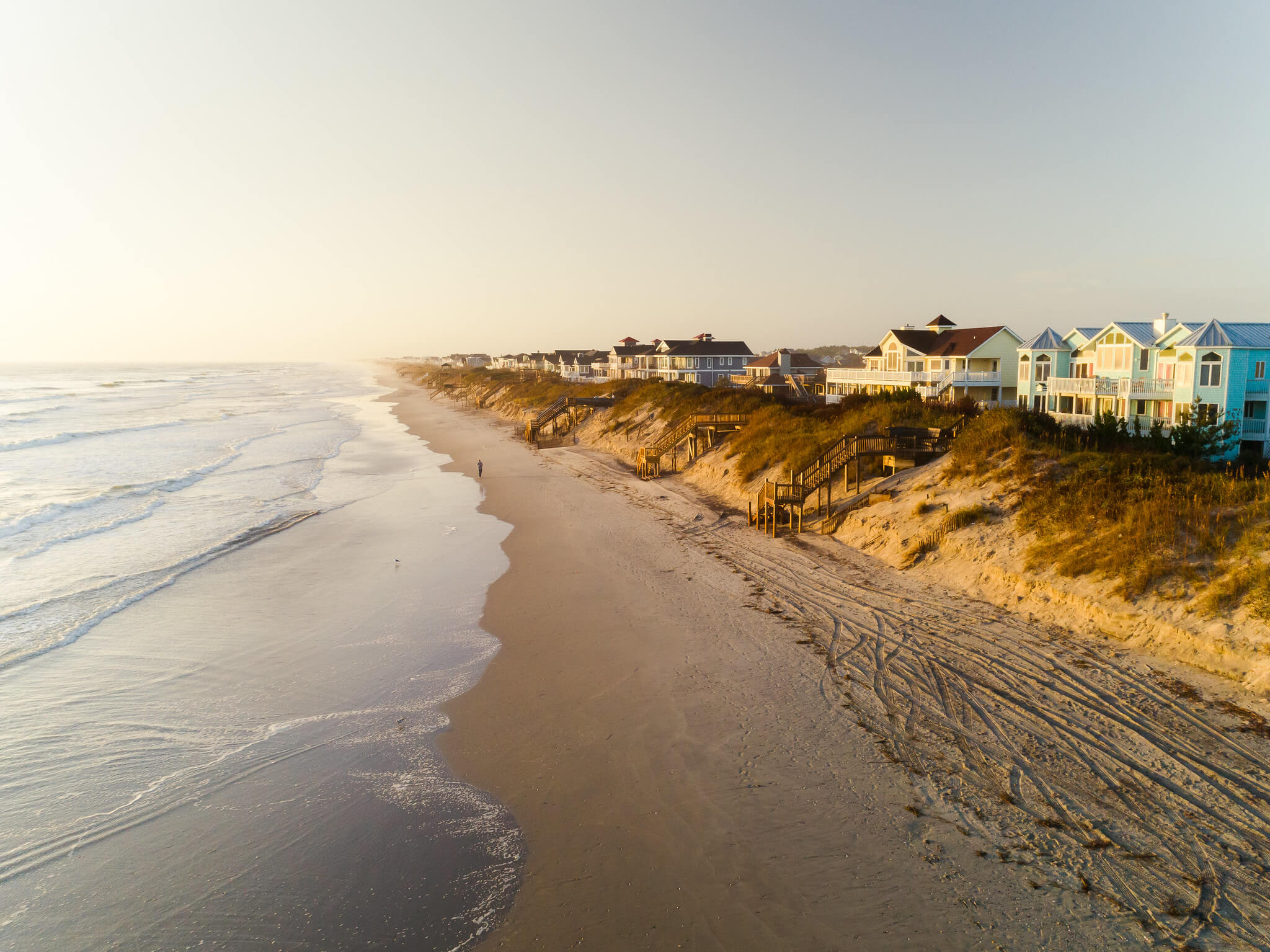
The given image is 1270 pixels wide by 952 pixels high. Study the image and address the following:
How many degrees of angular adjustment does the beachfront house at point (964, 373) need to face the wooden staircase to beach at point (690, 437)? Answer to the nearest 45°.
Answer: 0° — it already faces it

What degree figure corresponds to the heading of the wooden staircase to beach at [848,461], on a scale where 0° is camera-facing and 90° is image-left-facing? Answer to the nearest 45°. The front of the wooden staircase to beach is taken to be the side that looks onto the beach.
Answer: approximately 90°

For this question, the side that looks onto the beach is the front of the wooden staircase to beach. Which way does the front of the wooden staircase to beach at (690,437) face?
to the viewer's left

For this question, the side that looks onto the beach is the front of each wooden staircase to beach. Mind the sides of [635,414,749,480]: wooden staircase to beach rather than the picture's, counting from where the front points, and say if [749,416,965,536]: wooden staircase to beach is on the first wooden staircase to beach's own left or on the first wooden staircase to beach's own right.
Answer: on the first wooden staircase to beach's own left

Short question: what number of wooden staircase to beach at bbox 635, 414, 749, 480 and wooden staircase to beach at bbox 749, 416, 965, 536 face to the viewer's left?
2

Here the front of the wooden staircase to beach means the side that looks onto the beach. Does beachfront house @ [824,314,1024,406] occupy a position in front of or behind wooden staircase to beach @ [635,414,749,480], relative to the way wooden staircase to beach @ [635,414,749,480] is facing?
behind

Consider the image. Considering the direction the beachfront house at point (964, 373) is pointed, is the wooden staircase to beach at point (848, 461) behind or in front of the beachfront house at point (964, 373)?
in front

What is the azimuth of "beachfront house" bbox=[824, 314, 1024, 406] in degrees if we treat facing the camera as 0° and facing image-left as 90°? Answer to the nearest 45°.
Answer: approximately 45°
